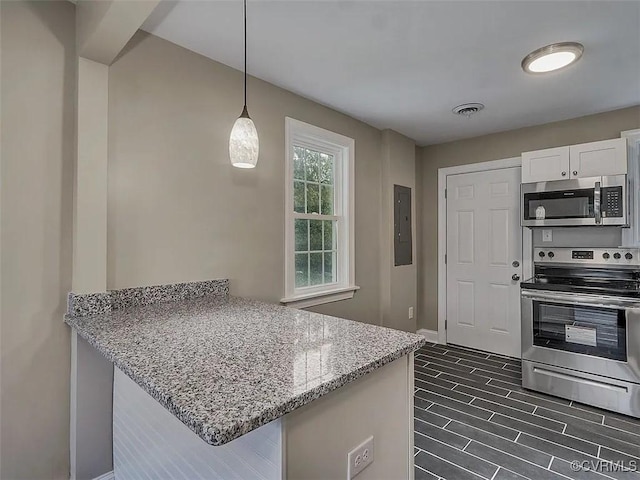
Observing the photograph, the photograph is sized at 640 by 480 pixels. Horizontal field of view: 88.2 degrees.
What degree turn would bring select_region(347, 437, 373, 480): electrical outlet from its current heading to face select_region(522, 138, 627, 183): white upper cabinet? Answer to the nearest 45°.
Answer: approximately 90° to its left

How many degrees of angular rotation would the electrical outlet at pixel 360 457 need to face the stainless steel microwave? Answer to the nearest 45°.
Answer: approximately 90° to its left

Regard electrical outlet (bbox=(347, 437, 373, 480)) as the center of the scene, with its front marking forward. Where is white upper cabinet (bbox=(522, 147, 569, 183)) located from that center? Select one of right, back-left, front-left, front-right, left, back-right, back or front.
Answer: left

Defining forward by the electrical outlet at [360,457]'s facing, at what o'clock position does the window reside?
The window is roughly at 7 o'clock from the electrical outlet.

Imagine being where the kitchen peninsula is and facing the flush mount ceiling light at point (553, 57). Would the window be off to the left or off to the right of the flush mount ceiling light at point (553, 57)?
left

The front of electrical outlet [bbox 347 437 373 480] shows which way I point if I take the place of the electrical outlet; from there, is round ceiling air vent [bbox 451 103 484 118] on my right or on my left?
on my left

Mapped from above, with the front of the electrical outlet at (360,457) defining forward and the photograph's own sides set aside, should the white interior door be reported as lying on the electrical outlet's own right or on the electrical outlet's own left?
on the electrical outlet's own left

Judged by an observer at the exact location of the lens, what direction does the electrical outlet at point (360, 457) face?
facing the viewer and to the right of the viewer
